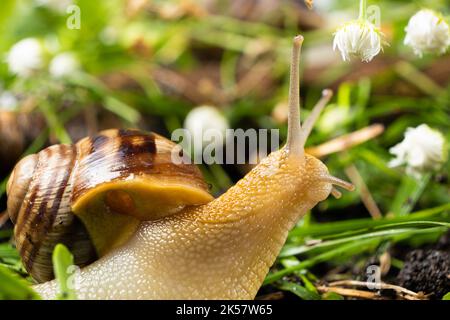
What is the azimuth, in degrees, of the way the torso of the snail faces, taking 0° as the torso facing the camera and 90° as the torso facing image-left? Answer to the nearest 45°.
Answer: approximately 270°

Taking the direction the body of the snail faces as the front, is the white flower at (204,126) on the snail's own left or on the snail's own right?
on the snail's own left
